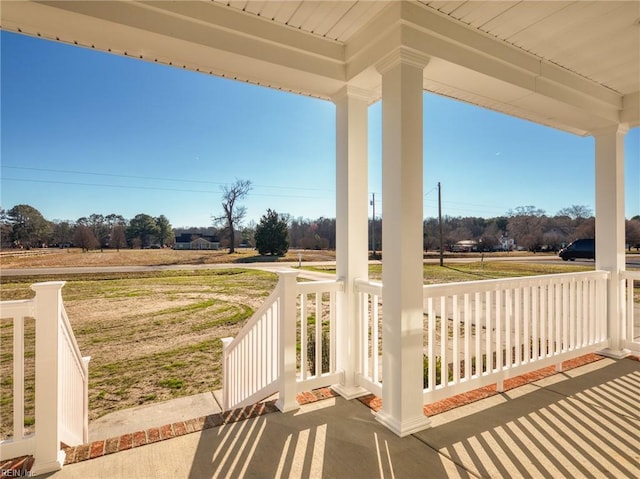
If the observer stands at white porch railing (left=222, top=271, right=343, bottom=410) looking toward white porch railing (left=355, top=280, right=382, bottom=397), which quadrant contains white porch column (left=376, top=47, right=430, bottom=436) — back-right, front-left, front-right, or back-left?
front-right

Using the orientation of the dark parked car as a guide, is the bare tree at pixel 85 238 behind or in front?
in front

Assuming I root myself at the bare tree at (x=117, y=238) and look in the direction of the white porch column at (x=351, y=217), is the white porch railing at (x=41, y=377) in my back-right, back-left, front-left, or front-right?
front-right

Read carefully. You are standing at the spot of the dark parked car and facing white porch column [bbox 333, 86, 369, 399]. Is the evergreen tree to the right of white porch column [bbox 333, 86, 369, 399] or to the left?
right

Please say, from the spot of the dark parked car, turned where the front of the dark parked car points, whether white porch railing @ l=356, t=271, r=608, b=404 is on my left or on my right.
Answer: on my left

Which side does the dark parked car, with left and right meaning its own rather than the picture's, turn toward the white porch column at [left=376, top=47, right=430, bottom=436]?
left

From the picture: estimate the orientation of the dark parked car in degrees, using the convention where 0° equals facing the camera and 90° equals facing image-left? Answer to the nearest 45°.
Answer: approximately 90°

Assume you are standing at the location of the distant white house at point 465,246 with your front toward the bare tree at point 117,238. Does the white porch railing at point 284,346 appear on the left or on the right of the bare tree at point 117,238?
left

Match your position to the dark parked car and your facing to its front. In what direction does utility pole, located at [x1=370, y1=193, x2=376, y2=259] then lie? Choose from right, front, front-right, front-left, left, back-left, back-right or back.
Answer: front-left

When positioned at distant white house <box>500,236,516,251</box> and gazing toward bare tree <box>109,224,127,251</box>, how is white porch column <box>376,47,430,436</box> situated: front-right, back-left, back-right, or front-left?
front-left

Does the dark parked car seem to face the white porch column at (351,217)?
no

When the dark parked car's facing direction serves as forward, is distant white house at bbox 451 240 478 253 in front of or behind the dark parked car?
in front

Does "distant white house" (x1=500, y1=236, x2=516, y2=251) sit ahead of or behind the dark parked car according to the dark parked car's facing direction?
ahead

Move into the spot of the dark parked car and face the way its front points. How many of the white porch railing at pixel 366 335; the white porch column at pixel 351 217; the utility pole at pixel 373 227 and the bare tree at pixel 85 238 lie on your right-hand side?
0

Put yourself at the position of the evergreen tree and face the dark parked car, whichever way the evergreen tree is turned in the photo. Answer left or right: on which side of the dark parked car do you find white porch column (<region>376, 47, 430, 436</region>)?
right
